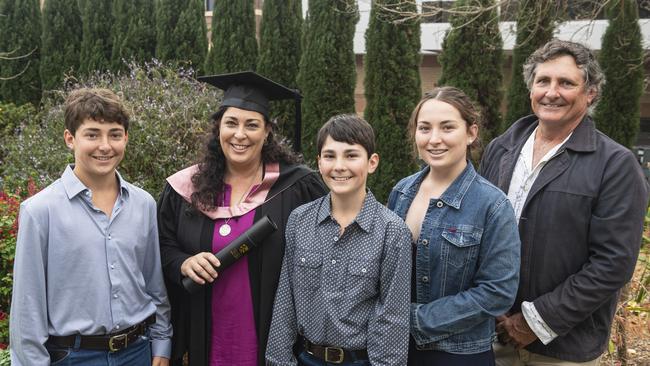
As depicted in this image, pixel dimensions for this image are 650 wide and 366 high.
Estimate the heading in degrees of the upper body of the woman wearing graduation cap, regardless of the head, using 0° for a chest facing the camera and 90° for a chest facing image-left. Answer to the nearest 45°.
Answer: approximately 0°

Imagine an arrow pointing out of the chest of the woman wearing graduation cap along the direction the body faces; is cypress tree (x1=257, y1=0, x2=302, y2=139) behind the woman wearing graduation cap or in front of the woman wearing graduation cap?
behind

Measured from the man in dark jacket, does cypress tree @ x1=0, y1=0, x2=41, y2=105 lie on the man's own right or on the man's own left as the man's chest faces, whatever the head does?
on the man's own right

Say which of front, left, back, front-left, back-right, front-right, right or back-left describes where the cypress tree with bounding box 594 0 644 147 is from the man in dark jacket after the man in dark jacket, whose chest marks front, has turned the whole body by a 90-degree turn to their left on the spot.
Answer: back-left

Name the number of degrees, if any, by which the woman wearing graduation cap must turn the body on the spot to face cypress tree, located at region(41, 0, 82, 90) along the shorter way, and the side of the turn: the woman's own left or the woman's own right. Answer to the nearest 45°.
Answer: approximately 180°

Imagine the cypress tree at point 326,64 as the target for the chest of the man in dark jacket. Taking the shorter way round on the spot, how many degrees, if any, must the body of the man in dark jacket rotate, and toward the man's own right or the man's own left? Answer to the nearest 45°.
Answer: approximately 90° to the man's own right

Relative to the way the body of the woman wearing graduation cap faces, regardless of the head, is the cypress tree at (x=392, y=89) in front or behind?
behind

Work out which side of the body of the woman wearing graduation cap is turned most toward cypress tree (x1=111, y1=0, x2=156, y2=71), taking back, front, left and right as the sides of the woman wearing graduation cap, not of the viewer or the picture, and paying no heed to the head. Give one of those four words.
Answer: back

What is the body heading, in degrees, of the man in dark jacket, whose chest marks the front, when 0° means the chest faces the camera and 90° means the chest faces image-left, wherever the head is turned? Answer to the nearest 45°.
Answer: approximately 45°

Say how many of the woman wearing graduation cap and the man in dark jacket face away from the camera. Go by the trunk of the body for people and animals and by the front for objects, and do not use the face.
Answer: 0

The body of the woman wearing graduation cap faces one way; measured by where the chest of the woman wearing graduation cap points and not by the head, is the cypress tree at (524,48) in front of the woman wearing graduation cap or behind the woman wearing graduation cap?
behind
